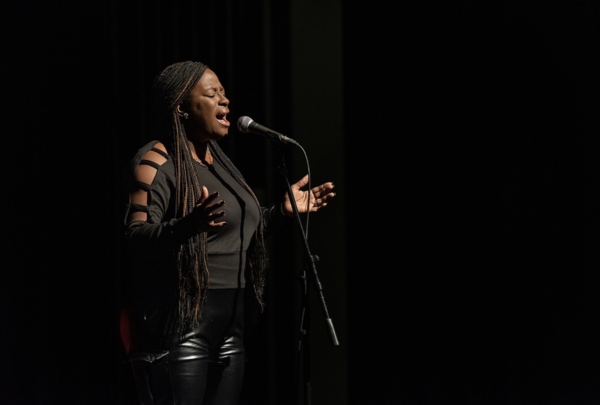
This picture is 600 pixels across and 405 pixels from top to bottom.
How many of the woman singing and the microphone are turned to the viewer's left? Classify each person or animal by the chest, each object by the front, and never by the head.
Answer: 1

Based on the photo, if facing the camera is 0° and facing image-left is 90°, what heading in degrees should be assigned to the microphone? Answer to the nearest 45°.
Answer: approximately 90°

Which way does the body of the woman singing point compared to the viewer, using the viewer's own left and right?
facing the viewer and to the right of the viewer
